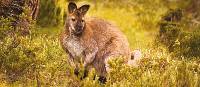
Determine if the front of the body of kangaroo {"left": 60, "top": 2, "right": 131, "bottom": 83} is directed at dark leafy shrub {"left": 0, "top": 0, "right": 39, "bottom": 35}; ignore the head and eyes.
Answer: no

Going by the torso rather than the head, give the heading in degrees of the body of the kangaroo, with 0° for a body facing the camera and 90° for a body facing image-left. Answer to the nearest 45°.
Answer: approximately 45°

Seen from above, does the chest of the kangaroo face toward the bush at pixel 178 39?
no

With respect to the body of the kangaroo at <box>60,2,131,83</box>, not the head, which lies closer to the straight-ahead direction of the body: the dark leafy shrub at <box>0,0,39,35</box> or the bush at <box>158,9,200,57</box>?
the dark leafy shrub

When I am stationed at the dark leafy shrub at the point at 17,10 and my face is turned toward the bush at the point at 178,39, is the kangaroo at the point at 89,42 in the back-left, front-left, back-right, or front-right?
front-right
